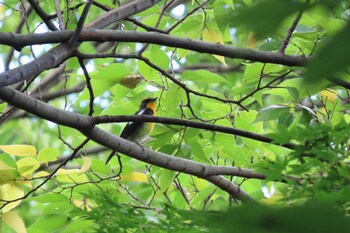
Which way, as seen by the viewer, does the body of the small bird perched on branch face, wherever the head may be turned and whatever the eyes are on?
to the viewer's right
